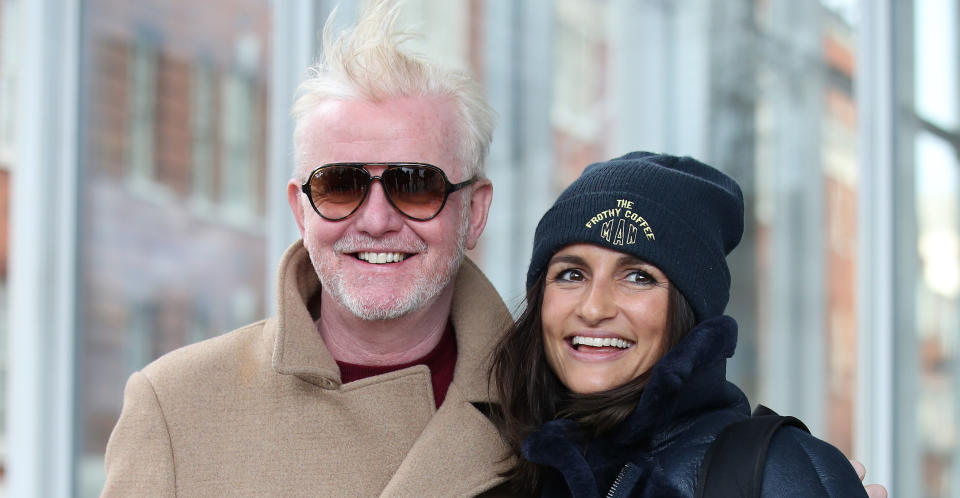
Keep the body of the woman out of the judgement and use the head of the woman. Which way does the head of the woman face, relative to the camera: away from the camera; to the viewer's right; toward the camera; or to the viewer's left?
toward the camera

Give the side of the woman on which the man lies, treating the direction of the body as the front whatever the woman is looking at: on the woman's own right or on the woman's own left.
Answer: on the woman's own right

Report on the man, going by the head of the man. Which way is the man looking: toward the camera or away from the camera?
toward the camera

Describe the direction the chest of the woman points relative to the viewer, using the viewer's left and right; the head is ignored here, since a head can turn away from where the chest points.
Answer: facing the viewer and to the left of the viewer
